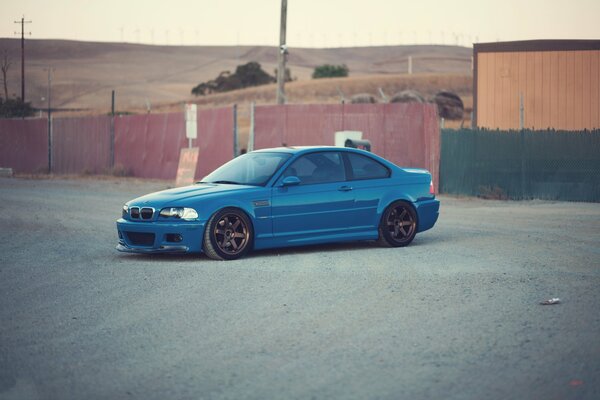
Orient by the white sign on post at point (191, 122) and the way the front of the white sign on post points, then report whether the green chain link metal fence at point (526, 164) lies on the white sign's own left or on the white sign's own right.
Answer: on the white sign's own left

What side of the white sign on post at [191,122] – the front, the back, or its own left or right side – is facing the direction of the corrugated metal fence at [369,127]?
left

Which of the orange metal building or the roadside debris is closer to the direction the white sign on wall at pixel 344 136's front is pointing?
the roadside debris

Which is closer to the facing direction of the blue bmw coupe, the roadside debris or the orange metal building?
the roadside debris

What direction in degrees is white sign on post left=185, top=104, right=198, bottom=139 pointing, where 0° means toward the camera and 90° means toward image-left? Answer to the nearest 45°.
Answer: approximately 0°

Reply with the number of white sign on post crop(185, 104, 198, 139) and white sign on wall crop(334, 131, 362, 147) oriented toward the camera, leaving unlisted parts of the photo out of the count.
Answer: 2

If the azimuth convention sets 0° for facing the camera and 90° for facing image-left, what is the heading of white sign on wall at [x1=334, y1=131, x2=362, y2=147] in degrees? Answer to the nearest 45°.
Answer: approximately 0°

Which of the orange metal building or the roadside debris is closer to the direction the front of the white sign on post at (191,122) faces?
the roadside debris

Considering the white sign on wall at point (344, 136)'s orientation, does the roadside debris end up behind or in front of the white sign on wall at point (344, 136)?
in front

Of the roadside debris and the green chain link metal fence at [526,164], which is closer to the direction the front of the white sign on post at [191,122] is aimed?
the roadside debris

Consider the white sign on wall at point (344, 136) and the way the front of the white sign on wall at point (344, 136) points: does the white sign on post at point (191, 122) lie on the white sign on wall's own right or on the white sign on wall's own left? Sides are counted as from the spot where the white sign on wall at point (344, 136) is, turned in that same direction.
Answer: on the white sign on wall's own right

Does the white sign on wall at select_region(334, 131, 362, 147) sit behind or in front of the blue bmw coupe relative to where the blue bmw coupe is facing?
behind

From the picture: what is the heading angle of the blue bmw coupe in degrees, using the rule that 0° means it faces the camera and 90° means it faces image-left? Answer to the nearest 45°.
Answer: approximately 45°
